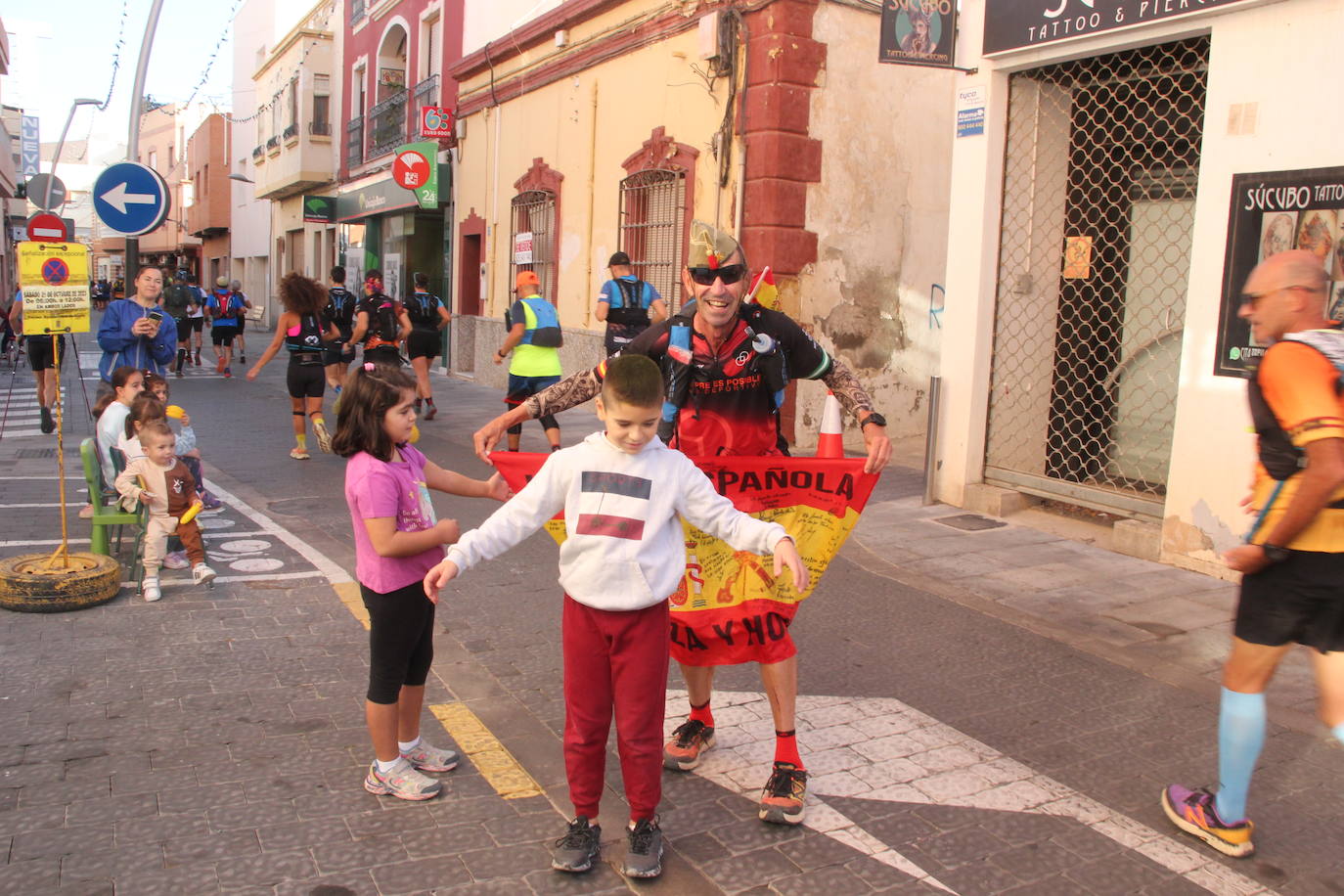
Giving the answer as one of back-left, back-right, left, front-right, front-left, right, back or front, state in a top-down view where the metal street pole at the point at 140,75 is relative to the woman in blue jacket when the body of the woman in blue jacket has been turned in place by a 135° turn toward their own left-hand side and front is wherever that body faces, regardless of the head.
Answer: front-left

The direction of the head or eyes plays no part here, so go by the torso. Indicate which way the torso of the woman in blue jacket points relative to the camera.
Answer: toward the camera

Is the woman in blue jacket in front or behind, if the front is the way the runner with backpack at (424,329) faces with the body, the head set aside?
behind

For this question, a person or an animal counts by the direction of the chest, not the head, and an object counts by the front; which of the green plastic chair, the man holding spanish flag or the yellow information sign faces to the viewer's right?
the green plastic chair

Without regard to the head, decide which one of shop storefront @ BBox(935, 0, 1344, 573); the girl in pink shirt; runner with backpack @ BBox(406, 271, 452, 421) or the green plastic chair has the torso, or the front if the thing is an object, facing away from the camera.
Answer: the runner with backpack

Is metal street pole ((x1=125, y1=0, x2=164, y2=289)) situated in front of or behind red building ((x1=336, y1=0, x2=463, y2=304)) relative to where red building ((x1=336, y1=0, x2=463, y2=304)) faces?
in front

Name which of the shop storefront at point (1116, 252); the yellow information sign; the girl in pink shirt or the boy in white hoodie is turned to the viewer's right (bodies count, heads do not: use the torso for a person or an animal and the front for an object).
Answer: the girl in pink shirt

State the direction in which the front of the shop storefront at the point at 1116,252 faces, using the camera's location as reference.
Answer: facing the viewer and to the left of the viewer

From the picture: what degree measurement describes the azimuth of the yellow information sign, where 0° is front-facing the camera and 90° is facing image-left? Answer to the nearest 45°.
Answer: approximately 0°

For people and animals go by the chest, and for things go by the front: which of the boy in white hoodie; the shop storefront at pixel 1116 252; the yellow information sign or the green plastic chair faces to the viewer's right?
the green plastic chair

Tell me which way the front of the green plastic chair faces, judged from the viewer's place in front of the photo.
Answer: facing to the right of the viewer

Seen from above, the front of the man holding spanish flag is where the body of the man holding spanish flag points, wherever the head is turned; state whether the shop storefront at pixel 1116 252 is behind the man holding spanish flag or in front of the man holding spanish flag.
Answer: behind

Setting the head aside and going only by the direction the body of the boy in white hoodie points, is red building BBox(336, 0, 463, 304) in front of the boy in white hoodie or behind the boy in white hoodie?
behind

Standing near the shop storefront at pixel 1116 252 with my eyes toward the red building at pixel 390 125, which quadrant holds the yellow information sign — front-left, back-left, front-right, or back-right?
front-left

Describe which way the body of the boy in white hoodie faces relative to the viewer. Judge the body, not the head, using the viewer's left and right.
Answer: facing the viewer

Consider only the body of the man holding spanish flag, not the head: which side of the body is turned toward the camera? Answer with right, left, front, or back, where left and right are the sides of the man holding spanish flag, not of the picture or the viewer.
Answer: front

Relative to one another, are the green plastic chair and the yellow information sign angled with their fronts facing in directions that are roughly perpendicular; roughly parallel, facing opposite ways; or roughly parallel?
roughly perpendicular

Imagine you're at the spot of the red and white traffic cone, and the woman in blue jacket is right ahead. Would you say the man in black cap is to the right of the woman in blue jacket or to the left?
right
